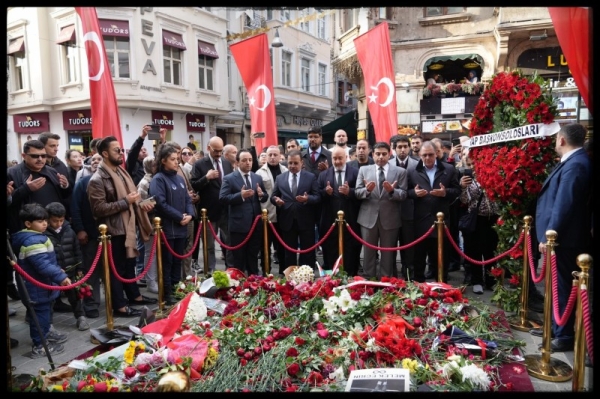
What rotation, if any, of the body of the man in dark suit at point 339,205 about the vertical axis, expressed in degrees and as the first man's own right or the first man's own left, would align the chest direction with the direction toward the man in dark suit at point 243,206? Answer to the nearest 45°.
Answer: approximately 90° to the first man's own right

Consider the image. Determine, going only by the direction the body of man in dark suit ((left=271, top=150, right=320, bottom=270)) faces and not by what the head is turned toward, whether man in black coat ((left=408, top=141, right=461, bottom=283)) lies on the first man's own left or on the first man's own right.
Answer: on the first man's own left

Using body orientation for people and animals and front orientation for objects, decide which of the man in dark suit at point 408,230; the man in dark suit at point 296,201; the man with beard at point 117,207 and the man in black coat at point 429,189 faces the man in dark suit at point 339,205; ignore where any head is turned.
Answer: the man with beard

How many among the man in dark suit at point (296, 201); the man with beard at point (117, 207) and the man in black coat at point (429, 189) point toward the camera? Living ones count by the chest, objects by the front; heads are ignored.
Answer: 2

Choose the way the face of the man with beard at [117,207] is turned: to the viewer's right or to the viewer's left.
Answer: to the viewer's right
